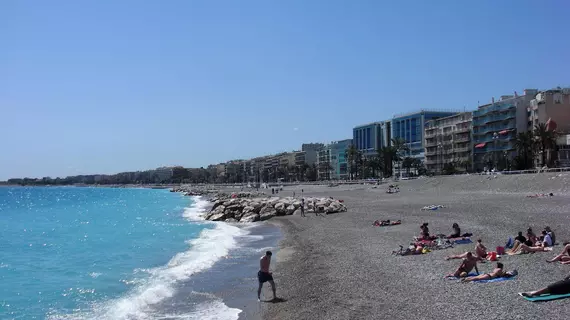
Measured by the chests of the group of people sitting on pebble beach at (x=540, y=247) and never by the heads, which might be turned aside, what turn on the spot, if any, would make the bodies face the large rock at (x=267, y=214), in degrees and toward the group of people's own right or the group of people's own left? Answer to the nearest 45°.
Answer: approximately 45° to the group of people's own right

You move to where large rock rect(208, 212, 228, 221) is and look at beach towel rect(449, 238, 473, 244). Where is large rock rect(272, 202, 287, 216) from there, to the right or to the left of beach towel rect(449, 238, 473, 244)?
left

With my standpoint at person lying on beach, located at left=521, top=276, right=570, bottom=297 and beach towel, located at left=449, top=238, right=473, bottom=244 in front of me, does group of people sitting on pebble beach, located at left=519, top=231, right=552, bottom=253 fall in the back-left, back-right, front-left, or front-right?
front-right

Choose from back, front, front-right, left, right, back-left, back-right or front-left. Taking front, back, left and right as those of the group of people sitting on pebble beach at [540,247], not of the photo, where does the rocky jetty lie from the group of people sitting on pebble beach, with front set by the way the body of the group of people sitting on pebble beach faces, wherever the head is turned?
front-right

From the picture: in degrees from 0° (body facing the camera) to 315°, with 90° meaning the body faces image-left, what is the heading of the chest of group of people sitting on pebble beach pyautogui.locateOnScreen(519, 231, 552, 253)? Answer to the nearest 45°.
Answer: approximately 90°

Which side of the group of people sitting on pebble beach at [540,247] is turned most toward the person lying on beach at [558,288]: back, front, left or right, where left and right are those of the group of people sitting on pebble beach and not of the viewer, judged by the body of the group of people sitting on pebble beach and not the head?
left
